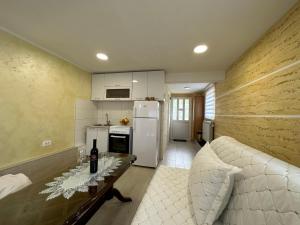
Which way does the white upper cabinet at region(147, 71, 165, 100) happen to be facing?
toward the camera

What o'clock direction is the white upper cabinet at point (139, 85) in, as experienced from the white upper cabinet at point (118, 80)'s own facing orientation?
the white upper cabinet at point (139, 85) is roughly at 10 o'clock from the white upper cabinet at point (118, 80).

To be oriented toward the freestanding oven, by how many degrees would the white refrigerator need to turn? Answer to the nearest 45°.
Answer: approximately 90° to its right

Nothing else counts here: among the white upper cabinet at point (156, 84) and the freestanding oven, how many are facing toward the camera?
2

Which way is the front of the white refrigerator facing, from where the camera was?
facing the viewer

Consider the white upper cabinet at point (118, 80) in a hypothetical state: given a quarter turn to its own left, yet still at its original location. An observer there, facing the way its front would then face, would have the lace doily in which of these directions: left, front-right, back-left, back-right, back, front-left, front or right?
right

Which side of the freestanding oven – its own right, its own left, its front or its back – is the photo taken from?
front

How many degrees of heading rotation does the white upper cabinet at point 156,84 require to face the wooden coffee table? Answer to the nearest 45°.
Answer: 0° — it already faces it

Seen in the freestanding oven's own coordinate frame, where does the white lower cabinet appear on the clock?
The white lower cabinet is roughly at 4 o'clock from the freestanding oven.
